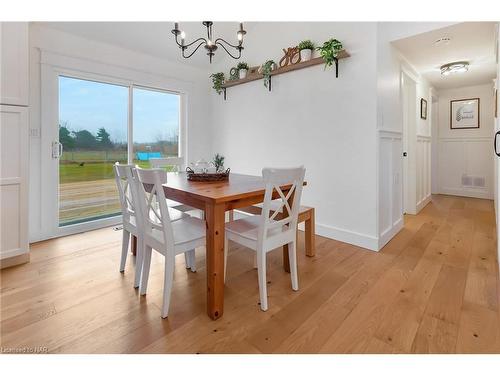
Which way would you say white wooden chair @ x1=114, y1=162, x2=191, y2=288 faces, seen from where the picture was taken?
facing away from the viewer and to the right of the viewer

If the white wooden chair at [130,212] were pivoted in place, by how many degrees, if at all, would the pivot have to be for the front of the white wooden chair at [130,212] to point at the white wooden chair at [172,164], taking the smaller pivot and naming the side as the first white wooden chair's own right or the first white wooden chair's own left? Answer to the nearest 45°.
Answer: approximately 45° to the first white wooden chair's own left

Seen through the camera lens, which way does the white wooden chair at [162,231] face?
facing away from the viewer and to the right of the viewer

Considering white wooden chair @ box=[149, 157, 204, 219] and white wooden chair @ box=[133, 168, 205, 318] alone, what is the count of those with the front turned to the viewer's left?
0

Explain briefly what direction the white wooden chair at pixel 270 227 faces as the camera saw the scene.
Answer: facing away from the viewer and to the left of the viewer

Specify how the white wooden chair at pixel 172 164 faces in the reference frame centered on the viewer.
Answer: facing the viewer and to the right of the viewer

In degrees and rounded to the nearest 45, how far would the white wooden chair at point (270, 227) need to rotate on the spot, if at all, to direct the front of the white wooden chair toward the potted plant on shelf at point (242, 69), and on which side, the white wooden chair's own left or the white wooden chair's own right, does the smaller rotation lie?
approximately 45° to the white wooden chair's own right

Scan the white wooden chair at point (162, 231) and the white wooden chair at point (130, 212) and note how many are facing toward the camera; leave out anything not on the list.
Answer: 0

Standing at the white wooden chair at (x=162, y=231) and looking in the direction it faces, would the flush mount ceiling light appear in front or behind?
in front
